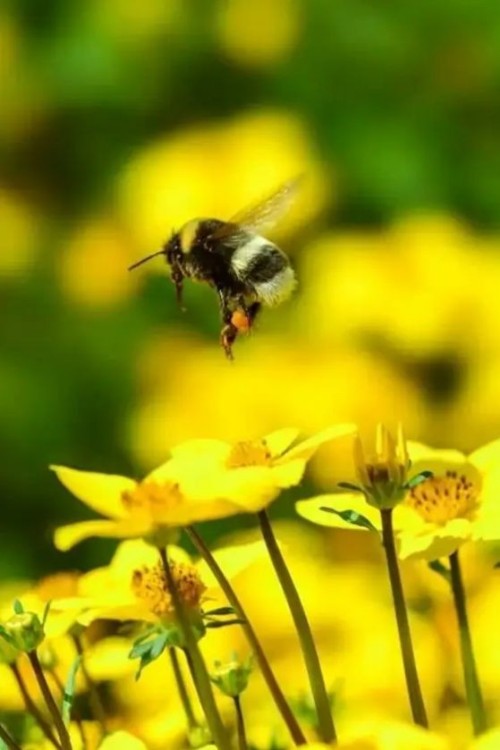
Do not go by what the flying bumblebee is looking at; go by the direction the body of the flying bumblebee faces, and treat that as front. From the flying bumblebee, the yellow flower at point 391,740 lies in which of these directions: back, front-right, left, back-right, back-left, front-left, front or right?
left

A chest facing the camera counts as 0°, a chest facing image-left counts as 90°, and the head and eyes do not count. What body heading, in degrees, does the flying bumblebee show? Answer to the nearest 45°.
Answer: approximately 90°
